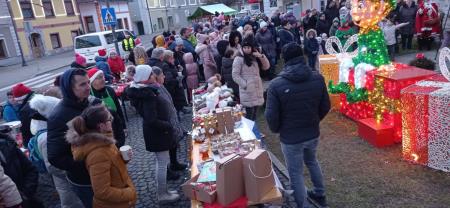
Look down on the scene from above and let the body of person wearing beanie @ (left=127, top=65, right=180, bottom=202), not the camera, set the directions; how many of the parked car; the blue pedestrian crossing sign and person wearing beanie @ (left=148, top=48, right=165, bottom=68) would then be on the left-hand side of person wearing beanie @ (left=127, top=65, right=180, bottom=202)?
3

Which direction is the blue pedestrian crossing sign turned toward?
toward the camera

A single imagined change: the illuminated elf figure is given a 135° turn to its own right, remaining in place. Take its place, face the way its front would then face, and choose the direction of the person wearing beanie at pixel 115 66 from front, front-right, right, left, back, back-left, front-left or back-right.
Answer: left

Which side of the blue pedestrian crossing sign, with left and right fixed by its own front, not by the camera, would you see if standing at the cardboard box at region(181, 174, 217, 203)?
front

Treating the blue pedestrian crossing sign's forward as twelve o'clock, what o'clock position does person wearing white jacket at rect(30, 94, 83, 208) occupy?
The person wearing white jacket is roughly at 12 o'clock from the blue pedestrian crossing sign.

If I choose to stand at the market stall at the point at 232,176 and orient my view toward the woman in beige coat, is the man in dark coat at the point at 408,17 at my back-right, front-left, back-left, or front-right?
front-right

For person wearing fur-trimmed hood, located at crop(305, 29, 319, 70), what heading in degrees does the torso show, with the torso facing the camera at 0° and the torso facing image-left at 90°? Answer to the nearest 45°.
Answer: approximately 0°

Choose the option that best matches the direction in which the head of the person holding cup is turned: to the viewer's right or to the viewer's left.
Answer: to the viewer's right

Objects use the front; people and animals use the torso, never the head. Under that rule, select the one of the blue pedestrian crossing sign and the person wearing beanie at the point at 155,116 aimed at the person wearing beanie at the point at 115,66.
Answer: the blue pedestrian crossing sign

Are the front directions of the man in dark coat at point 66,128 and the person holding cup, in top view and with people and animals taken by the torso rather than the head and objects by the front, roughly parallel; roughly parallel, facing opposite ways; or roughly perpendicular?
roughly parallel

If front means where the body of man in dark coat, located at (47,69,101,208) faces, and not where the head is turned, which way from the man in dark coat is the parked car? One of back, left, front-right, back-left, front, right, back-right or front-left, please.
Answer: left

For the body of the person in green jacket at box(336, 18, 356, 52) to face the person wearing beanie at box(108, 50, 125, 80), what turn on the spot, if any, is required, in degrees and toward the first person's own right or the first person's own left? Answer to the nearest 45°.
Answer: approximately 90° to the first person's own right

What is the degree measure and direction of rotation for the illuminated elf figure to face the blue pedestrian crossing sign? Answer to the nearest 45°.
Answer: approximately 45° to its right

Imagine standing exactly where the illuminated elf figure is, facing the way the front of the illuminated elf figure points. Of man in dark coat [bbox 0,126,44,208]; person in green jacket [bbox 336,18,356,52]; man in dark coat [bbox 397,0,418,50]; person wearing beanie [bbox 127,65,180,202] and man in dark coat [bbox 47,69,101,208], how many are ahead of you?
3

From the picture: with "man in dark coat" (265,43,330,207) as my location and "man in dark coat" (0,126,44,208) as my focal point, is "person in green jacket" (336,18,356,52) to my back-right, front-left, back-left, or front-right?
back-right

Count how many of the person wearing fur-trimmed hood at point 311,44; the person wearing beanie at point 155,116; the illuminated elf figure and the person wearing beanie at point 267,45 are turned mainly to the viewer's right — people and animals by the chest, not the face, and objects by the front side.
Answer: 1

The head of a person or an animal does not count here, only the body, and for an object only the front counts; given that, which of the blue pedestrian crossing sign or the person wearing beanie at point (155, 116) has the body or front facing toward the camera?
the blue pedestrian crossing sign

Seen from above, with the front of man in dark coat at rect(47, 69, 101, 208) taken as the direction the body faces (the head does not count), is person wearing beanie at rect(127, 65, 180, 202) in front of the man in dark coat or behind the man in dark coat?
in front

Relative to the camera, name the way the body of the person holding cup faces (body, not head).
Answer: to the viewer's right
